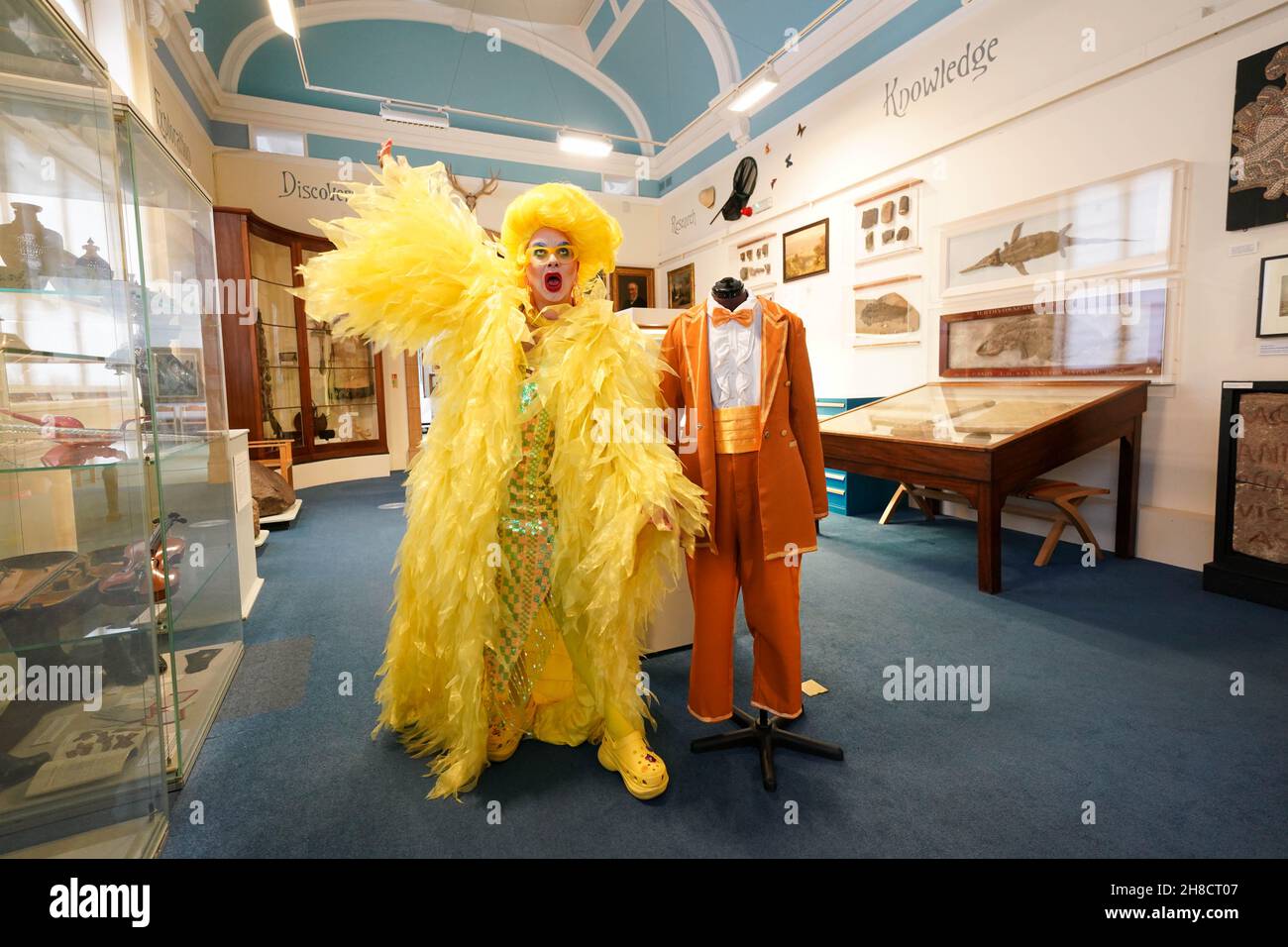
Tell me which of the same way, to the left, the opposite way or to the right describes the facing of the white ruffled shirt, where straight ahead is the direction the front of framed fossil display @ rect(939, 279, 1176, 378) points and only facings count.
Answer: to the left

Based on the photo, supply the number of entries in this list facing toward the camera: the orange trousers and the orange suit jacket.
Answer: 2

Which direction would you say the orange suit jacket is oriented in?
toward the camera

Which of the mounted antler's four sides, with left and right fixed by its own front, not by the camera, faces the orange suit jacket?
front

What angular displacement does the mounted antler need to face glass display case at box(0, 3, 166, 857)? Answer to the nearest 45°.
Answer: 0° — it already faces it

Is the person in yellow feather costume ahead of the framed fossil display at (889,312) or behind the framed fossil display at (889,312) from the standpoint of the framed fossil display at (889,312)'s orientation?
ahead

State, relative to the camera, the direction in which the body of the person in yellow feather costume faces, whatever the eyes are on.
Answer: toward the camera

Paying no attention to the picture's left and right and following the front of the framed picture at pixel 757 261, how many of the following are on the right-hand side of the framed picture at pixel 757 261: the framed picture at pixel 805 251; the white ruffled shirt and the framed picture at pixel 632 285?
1

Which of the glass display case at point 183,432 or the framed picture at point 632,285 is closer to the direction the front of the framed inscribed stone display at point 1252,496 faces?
the glass display case

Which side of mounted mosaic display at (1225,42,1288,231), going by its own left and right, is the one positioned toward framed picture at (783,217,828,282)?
right

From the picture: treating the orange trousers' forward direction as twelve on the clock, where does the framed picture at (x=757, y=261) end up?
The framed picture is roughly at 6 o'clock from the orange trousers.

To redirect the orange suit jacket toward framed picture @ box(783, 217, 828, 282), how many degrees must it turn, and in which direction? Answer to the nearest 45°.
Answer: approximately 180°

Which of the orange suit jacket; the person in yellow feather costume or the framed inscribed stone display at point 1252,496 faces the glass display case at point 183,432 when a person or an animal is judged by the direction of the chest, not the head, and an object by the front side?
the framed inscribed stone display

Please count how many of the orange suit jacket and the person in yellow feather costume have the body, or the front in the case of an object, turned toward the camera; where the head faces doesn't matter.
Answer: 2

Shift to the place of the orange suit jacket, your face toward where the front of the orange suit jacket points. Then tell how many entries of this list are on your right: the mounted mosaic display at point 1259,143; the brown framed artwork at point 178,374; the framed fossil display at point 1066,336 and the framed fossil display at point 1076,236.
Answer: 1

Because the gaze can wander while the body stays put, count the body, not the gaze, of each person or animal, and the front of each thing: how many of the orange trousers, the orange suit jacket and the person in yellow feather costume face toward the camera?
3
